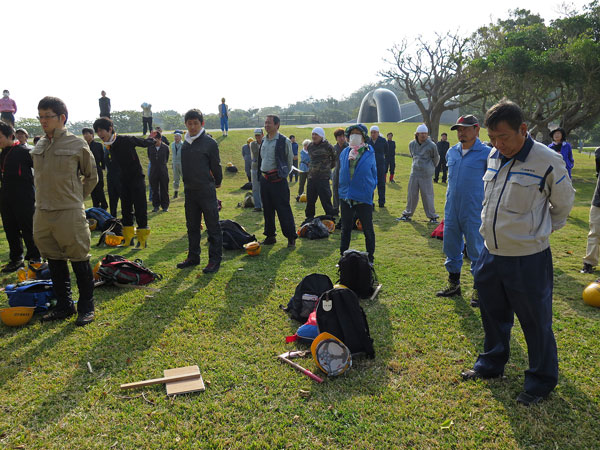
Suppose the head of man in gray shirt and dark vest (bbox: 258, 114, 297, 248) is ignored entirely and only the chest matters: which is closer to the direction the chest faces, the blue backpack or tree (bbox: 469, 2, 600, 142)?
the blue backpack

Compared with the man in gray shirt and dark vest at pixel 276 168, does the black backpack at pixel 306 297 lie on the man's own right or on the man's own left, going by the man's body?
on the man's own left

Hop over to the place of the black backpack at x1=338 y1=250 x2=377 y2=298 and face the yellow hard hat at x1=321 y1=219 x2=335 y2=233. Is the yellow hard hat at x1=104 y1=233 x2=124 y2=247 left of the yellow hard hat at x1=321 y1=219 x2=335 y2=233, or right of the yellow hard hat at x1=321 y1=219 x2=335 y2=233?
left

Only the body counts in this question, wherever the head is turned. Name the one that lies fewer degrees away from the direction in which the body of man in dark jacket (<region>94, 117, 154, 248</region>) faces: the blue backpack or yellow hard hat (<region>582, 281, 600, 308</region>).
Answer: the blue backpack

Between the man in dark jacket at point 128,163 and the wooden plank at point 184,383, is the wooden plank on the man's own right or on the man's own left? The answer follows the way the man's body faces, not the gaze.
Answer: on the man's own left

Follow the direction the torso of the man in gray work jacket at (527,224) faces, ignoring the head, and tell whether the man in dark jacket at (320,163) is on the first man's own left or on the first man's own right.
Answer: on the first man's own right
